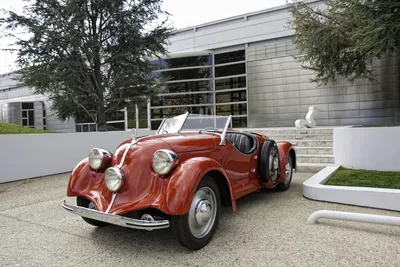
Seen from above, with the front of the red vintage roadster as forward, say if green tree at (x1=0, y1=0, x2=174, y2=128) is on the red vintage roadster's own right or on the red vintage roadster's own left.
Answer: on the red vintage roadster's own right

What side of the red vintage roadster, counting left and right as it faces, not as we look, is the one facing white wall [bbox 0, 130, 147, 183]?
right

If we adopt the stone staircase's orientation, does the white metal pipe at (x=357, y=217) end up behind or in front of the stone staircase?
in front

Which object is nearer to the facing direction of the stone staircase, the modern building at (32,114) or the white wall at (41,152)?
the white wall

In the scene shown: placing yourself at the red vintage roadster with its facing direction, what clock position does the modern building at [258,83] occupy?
The modern building is roughly at 5 o'clock from the red vintage roadster.

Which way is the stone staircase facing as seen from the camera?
toward the camera

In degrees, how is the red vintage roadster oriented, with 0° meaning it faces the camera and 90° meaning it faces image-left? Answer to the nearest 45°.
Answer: approximately 45°

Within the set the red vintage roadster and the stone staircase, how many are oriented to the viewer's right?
0

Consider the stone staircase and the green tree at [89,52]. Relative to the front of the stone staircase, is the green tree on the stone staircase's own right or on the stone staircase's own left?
on the stone staircase's own right

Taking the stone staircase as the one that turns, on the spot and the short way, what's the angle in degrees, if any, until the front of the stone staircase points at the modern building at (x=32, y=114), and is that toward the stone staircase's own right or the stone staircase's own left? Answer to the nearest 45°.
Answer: approximately 135° to the stone staircase's own right

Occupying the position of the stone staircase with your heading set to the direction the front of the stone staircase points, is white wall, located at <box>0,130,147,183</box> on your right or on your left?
on your right

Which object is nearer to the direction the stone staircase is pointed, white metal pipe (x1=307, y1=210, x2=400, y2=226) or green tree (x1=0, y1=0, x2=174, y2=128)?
the white metal pipe

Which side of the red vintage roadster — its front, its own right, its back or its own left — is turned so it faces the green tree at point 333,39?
back

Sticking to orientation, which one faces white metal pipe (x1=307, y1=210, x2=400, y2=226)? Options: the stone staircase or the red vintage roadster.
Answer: the stone staircase
